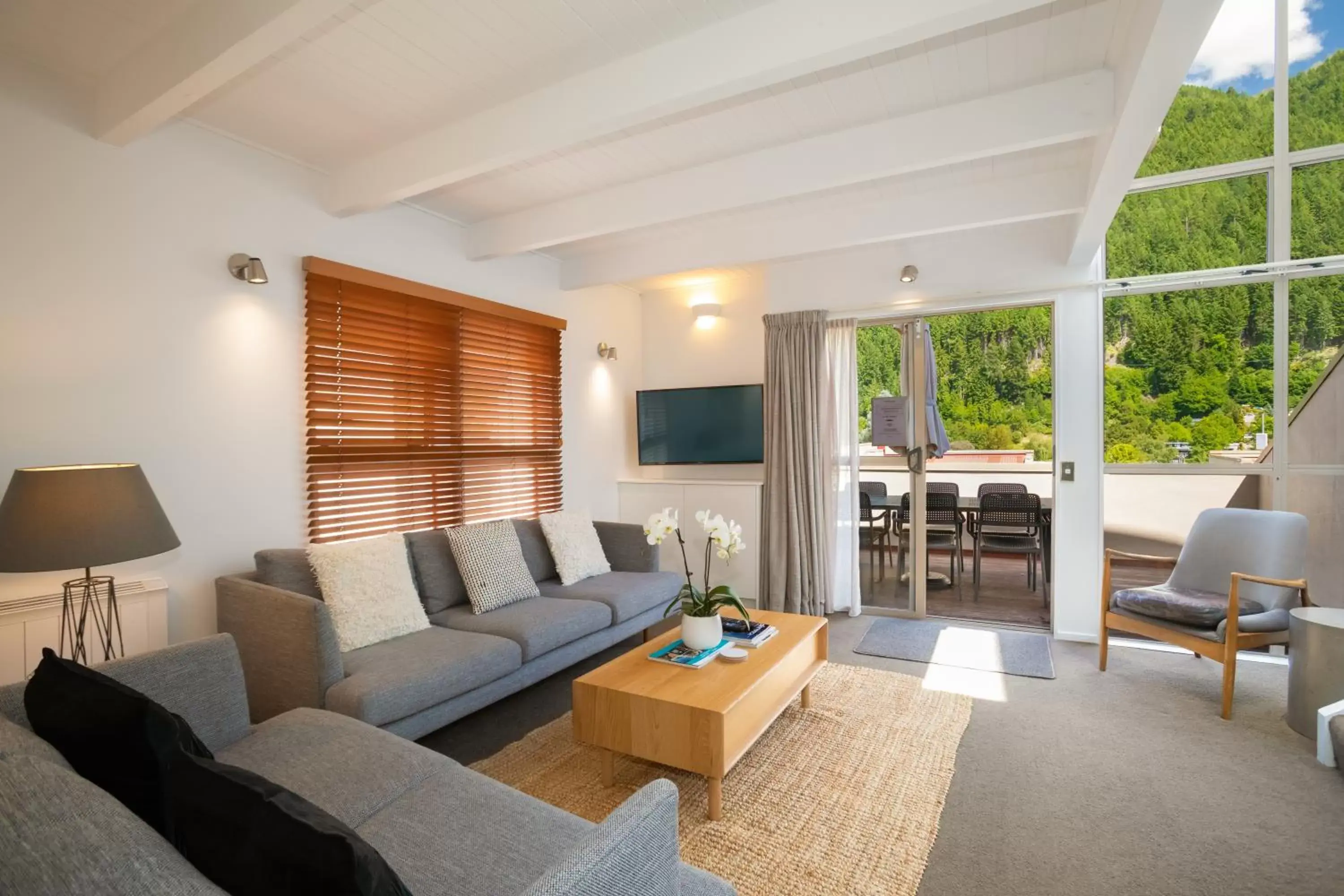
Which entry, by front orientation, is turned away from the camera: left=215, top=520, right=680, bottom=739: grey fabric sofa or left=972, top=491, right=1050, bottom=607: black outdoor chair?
the black outdoor chair

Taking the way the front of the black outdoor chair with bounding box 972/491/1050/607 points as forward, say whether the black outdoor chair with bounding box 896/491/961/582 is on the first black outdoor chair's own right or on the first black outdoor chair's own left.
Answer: on the first black outdoor chair's own left

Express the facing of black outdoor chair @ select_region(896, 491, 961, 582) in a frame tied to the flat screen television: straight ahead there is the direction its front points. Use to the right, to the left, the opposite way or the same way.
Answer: the opposite way

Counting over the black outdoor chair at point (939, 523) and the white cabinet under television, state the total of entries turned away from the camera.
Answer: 1

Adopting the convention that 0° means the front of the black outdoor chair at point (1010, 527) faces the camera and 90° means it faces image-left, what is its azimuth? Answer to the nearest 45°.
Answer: approximately 180°

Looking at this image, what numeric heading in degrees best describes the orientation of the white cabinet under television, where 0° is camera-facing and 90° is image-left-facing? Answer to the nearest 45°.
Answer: approximately 0°

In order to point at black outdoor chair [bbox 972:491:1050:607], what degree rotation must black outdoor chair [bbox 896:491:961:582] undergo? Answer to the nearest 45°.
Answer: approximately 90° to its right

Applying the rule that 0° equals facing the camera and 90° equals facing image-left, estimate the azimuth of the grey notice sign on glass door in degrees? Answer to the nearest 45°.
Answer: approximately 0°

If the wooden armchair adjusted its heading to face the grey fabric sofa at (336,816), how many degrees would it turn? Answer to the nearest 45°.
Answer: approximately 45° to its left

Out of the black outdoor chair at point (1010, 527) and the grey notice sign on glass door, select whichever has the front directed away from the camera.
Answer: the black outdoor chair

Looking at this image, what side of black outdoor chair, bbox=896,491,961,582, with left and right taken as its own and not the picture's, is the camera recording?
back

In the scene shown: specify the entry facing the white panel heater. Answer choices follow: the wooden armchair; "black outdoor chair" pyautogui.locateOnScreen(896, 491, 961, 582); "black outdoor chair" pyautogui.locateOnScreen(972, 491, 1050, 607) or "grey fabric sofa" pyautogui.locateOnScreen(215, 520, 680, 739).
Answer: the wooden armchair
